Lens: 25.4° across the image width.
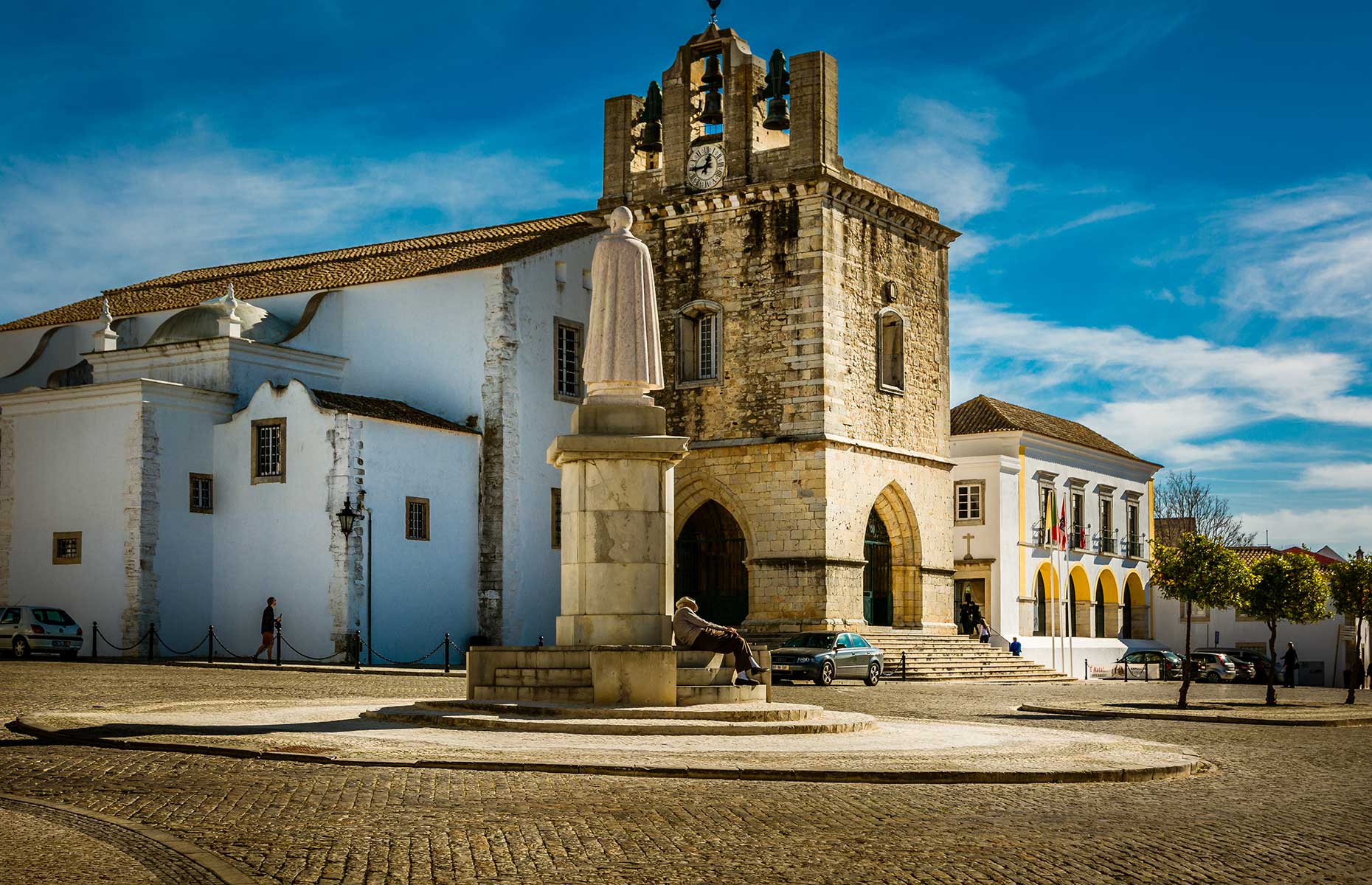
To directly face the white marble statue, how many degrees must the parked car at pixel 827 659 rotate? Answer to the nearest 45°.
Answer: approximately 45° to its left

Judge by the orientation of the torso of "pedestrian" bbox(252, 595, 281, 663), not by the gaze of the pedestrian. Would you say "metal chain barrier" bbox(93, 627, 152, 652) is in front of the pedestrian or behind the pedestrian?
behind

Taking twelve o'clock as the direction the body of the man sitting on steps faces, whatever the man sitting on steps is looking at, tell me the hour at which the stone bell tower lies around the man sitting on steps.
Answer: The stone bell tower is roughly at 9 o'clock from the man sitting on steps.

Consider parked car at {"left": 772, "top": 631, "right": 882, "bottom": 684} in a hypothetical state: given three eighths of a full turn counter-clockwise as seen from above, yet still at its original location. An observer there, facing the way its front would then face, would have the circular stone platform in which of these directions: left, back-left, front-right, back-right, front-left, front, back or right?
right

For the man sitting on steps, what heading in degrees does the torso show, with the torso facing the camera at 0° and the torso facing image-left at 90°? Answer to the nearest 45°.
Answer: approximately 270°

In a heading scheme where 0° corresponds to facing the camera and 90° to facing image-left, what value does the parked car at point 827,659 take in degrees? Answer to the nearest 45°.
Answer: approximately 45°

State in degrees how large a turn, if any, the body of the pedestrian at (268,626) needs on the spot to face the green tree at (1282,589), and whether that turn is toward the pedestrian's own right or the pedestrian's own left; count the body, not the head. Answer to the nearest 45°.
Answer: approximately 45° to the pedestrian's own right

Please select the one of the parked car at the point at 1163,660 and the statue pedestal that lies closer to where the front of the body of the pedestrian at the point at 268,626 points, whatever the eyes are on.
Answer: the parked car
